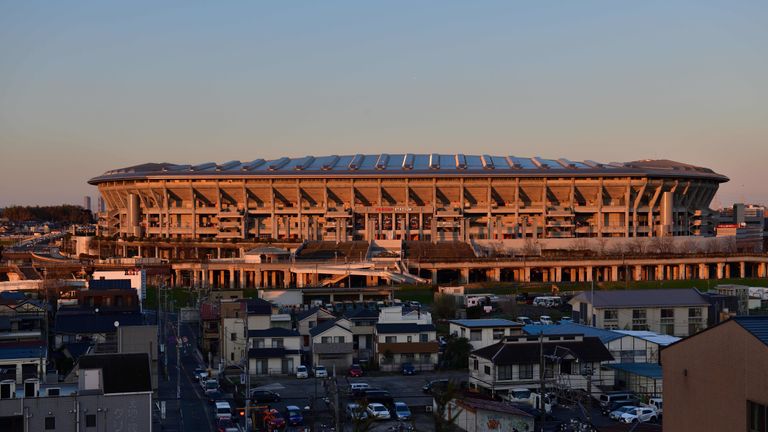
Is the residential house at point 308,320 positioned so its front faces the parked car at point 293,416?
yes

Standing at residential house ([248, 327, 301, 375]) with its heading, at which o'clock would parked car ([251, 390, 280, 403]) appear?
The parked car is roughly at 12 o'clock from the residential house.

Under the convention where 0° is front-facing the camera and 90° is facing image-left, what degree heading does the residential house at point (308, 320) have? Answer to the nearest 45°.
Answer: approximately 0°

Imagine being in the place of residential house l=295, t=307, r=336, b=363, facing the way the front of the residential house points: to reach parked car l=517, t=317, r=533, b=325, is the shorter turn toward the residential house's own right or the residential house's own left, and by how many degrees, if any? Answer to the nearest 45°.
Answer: approximately 90° to the residential house's own left

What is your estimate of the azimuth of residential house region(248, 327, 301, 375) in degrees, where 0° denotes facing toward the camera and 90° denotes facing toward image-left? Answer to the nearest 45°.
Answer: approximately 0°

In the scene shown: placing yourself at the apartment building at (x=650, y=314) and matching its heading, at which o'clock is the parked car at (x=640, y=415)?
The parked car is roughly at 12 o'clock from the apartment building.
